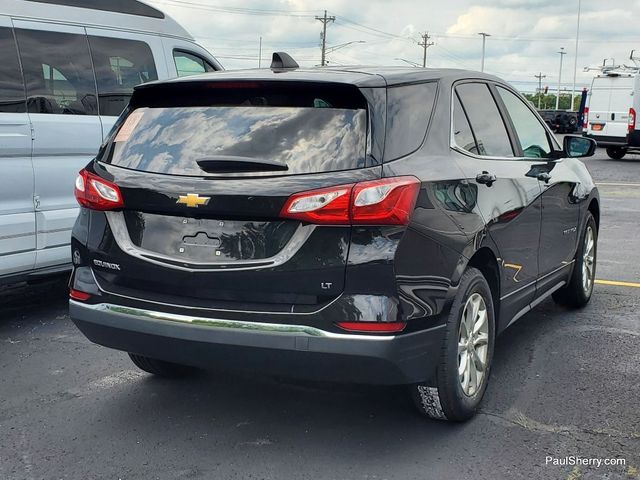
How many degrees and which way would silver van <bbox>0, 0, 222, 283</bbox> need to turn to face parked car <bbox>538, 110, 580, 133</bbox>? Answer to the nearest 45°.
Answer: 0° — it already faces it

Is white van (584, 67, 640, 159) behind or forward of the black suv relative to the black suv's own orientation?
forward

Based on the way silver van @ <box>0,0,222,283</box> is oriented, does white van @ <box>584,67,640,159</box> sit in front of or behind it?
in front

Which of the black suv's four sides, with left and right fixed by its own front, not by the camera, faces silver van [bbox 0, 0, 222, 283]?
left

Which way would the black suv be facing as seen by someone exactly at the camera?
facing away from the viewer and to the right of the viewer

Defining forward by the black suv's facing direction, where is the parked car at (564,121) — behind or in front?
in front

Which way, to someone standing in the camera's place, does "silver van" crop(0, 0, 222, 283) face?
facing away from the viewer and to the right of the viewer

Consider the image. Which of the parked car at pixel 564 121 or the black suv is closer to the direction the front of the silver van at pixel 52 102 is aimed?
the parked car

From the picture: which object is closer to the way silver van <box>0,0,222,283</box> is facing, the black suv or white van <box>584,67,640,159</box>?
the white van
